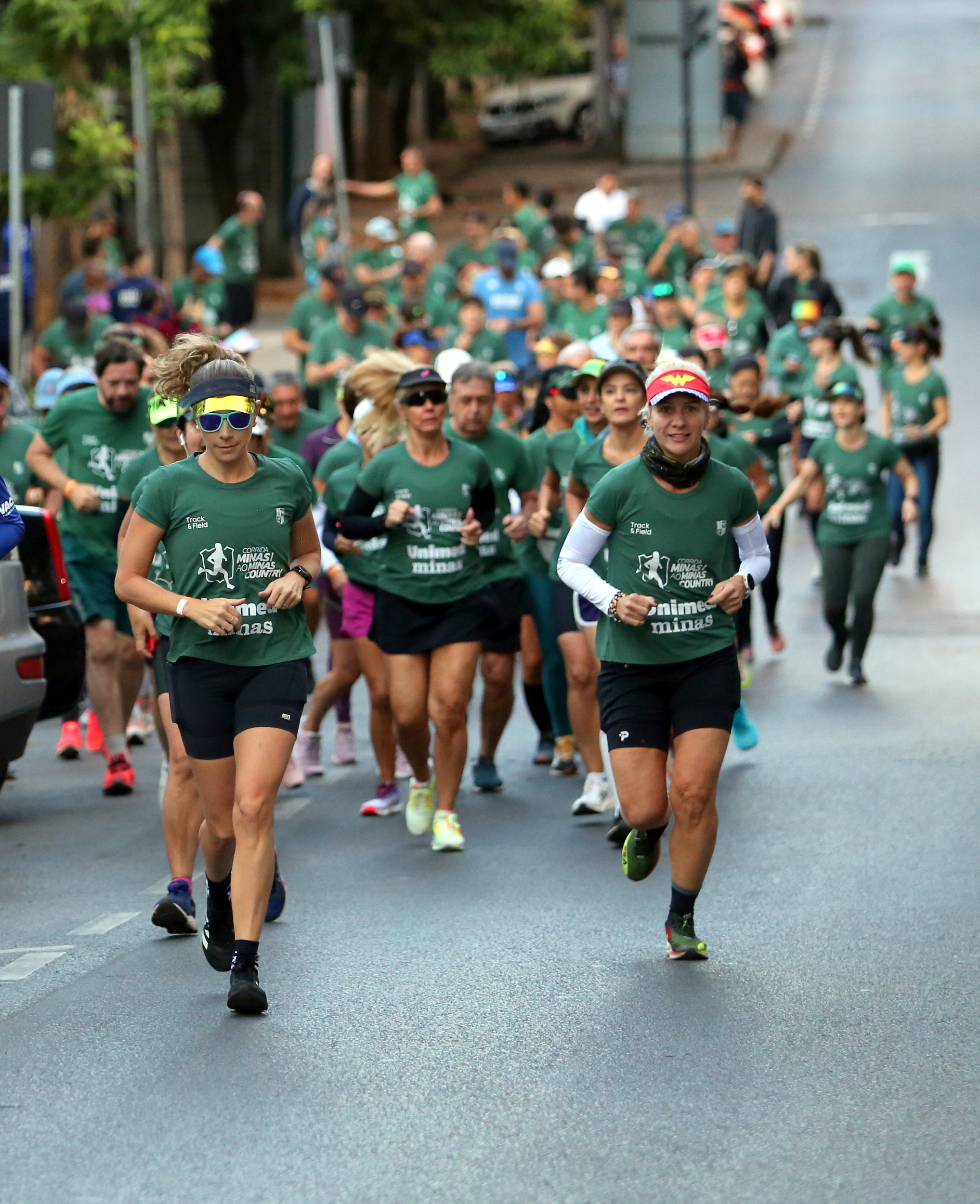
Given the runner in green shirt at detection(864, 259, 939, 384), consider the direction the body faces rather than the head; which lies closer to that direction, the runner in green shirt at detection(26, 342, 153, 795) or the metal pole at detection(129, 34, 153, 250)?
the runner in green shirt

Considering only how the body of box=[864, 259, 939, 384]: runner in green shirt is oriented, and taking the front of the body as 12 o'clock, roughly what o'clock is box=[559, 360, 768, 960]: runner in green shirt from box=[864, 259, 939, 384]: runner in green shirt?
box=[559, 360, 768, 960]: runner in green shirt is roughly at 12 o'clock from box=[864, 259, 939, 384]: runner in green shirt.

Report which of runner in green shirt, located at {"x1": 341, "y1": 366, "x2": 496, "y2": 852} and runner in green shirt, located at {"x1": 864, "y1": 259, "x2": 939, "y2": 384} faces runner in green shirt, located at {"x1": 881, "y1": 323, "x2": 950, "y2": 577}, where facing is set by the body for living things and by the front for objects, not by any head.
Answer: runner in green shirt, located at {"x1": 864, "y1": 259, "x2": 939, "y2": 384}

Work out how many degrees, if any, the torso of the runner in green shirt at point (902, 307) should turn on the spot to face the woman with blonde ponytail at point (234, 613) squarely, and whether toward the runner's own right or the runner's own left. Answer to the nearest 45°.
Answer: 0° — they already face them

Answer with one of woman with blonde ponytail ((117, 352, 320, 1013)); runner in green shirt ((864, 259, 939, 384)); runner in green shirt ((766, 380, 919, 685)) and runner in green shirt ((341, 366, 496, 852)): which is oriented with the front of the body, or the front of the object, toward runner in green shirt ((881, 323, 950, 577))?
runner in green shirt ((864, 259, 939, 384))

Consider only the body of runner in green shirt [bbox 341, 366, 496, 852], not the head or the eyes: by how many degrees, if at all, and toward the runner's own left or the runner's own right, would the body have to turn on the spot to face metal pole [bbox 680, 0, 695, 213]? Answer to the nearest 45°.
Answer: approximately 180°
